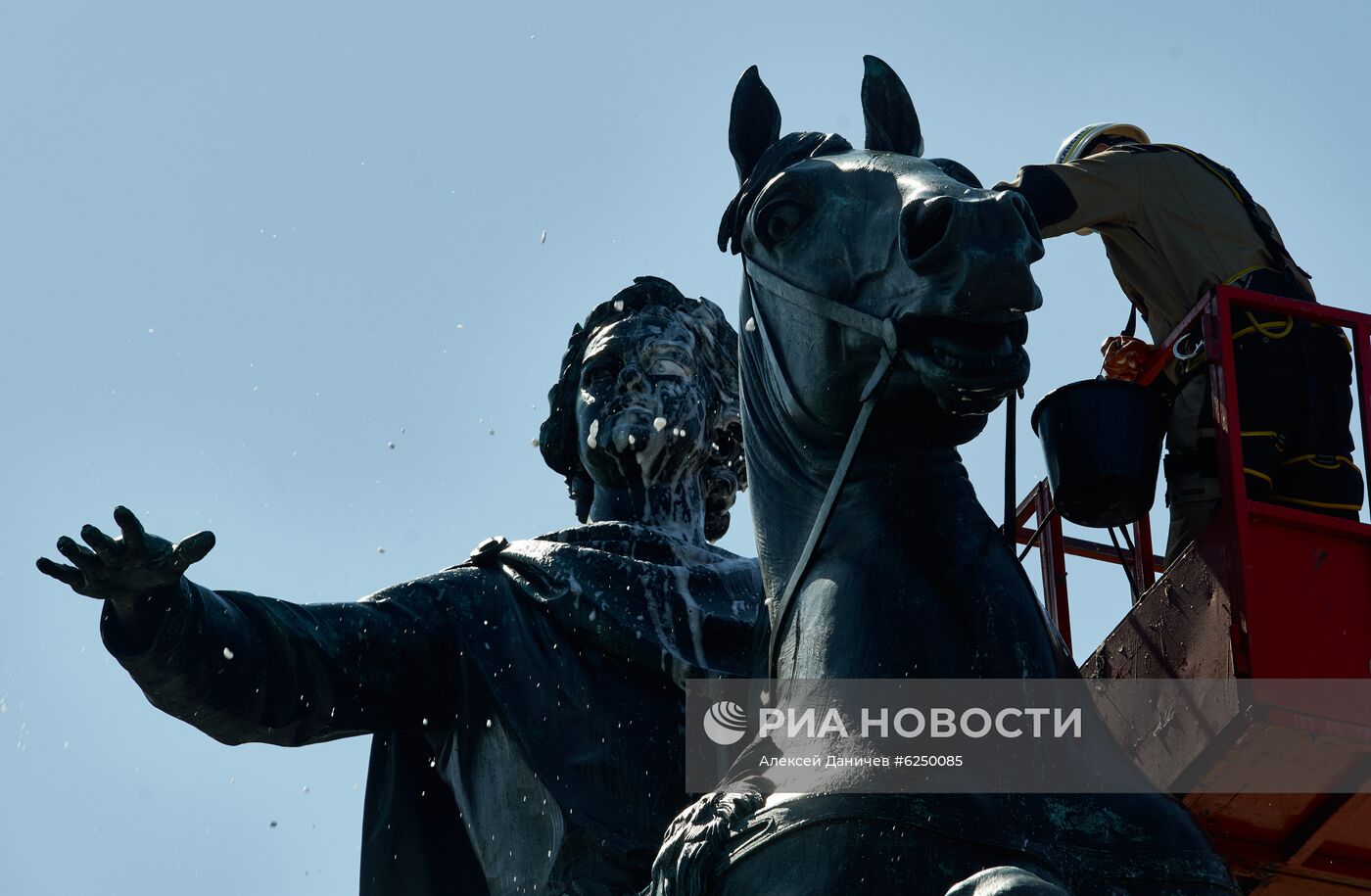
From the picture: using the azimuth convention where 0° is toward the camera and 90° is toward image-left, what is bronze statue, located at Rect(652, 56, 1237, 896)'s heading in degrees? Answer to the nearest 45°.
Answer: approximately 315°

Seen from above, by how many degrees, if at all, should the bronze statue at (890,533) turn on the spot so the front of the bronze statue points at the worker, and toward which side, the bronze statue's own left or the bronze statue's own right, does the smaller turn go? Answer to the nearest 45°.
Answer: approximately 45° to the bronze statue's own left

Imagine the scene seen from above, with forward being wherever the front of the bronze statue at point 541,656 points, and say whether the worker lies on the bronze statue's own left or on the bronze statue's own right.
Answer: on the bronze statue's own left

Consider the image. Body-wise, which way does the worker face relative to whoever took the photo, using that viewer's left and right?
facing to the left of the viewer

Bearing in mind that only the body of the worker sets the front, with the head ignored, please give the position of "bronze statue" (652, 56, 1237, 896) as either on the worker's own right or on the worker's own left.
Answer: on the worker's own left

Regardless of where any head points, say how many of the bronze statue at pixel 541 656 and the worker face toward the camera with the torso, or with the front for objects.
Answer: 1
